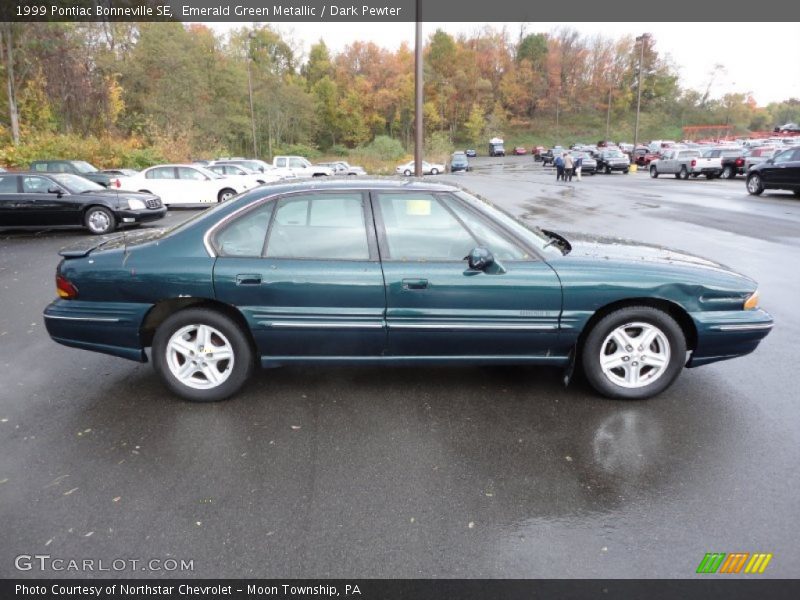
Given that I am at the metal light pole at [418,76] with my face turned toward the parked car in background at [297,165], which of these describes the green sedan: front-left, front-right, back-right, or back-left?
back-left

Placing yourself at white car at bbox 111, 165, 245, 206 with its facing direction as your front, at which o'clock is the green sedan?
The green sedan is roughly at 3 o'clock from the white car.

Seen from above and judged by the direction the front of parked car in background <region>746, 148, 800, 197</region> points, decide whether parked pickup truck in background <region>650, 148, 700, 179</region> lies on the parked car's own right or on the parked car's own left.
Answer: on the parked car's own right

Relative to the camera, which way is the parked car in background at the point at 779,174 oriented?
to the viewer's left

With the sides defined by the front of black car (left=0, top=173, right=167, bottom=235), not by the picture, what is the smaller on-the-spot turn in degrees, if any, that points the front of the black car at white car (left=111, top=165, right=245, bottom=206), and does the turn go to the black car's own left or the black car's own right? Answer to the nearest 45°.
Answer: approximately 90° to the black car's own left

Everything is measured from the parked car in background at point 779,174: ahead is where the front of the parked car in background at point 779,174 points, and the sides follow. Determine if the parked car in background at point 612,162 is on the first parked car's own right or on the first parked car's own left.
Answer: on the first parked car's own right

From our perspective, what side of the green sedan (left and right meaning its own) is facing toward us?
right

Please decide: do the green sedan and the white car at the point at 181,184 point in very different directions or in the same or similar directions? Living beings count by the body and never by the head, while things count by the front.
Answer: same or similar directions

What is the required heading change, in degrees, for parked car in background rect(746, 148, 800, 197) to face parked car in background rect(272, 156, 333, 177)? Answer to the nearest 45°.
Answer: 0° — it already faces it
